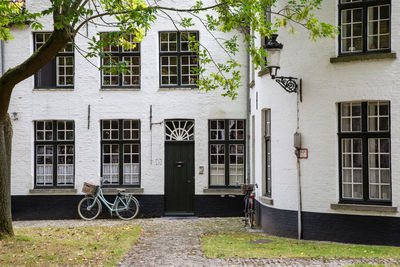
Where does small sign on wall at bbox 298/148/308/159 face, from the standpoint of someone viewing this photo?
facing the viewer

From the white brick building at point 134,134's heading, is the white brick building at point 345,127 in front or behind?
in front

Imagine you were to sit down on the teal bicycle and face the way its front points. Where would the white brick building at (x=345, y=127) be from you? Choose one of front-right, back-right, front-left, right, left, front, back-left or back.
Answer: back-left

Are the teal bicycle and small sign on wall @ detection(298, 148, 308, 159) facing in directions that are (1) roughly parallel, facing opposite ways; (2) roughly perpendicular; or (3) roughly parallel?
roughly perpendicular

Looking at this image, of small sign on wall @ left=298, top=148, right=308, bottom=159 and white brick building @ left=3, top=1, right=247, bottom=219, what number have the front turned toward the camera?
2

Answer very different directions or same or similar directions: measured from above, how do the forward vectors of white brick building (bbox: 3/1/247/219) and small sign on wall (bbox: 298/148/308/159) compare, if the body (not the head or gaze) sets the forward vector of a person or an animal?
same or similar directions

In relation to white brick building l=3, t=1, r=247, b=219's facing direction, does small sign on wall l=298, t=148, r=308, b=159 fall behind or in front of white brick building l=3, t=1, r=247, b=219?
in front

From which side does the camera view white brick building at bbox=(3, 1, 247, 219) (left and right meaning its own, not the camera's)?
front

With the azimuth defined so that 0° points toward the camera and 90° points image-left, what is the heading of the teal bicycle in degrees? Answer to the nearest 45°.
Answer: approximately 90°
